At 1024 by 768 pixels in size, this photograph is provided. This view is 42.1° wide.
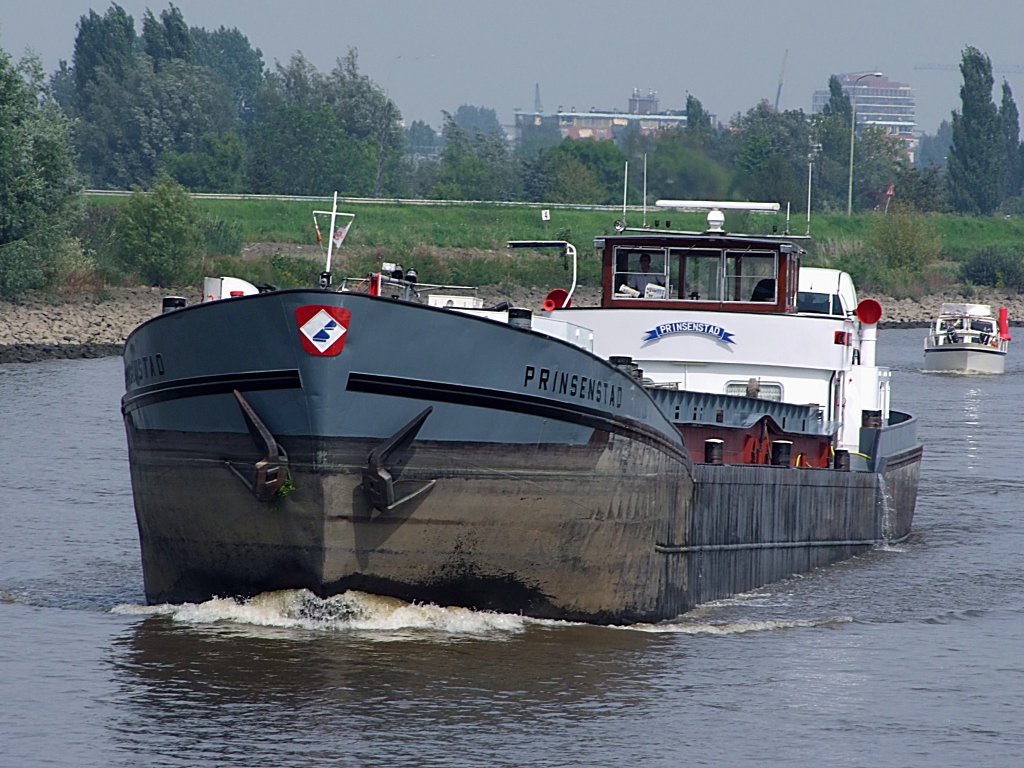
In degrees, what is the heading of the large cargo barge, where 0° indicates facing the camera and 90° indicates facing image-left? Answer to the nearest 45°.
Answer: approximately 45°
